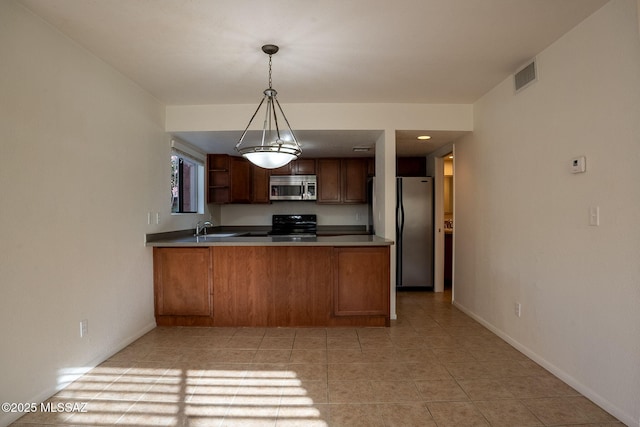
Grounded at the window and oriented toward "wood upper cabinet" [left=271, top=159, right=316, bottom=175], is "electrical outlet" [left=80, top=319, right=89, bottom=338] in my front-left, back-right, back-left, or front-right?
back-right

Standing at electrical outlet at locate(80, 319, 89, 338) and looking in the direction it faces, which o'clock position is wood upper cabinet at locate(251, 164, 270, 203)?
The wood upper cabinet is roughly at 9 o'clock from the electrical outlet.

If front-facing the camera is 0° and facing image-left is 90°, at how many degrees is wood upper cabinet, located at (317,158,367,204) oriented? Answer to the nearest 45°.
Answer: approximately 0°

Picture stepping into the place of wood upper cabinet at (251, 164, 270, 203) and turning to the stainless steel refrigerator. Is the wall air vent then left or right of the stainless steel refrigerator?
right

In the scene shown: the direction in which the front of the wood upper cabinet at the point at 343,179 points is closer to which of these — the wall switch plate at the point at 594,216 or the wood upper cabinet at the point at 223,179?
the wall switch plate

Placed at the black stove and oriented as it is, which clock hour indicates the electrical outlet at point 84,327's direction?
The electrical outlet is roughly at 1 o'clock from the black stove.

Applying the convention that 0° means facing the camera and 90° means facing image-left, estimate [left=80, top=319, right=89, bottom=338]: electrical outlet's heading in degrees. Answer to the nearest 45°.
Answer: approximately 315°
